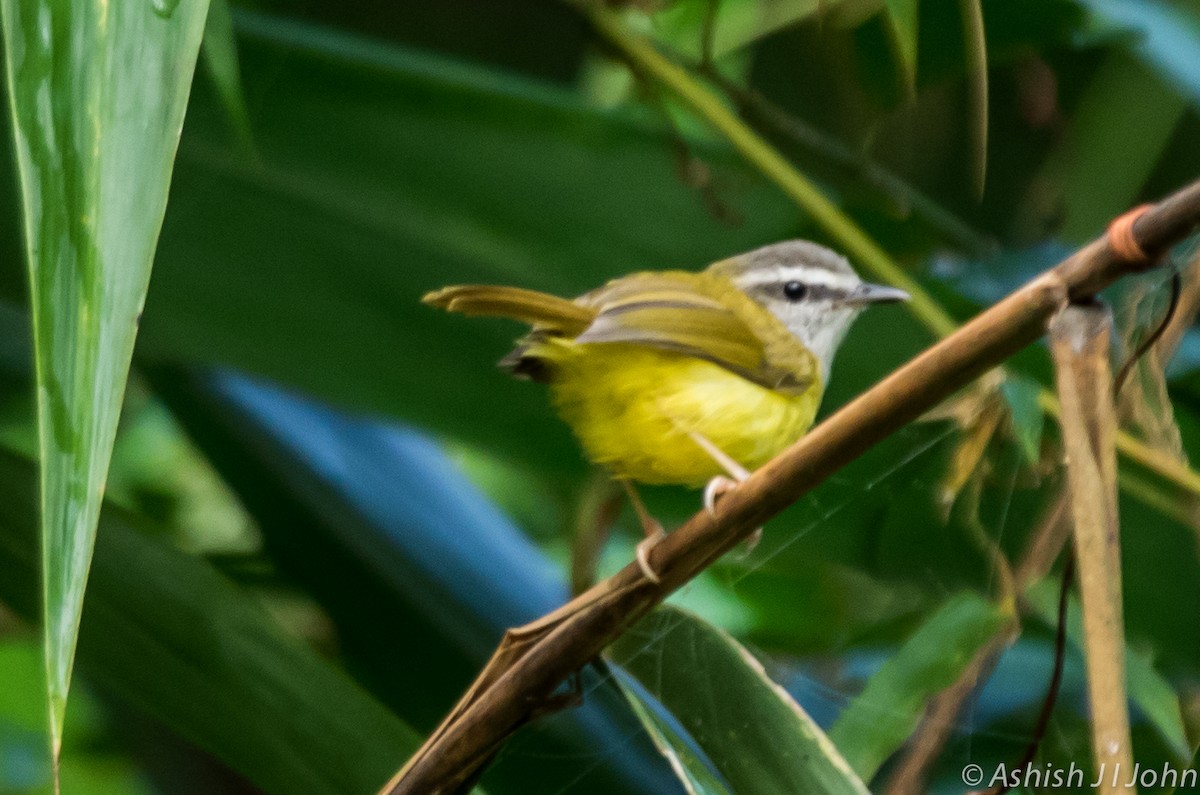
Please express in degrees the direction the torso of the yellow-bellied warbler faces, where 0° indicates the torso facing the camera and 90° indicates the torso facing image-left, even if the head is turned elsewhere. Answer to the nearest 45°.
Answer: approximately 270°
